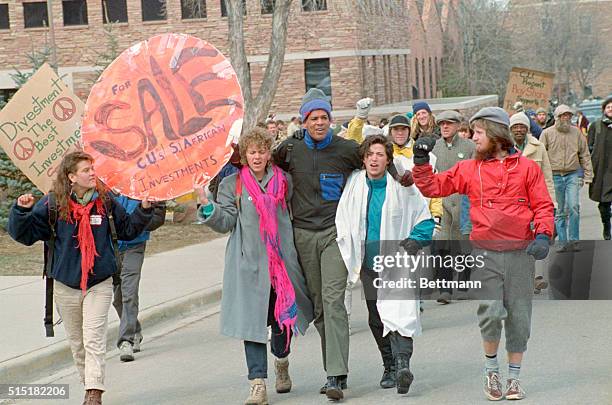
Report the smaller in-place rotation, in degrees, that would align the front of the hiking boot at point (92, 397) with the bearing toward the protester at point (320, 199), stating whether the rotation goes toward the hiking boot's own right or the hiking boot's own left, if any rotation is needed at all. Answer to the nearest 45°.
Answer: approximately 90° to the hiking boot's own left

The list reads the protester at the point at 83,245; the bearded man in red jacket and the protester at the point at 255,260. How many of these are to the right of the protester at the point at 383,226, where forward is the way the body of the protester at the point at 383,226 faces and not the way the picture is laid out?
2

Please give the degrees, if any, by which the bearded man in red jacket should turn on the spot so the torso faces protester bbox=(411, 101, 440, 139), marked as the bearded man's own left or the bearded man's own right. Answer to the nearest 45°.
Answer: approximately 180°

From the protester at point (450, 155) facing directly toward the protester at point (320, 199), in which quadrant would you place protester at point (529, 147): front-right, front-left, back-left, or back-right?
back-left

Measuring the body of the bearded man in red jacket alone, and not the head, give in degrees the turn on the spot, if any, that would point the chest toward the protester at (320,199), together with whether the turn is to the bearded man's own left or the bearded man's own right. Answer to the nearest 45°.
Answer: approximately 90° to the bearded man's own right

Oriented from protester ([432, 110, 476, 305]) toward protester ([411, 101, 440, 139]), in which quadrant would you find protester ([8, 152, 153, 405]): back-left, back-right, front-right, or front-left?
back-left

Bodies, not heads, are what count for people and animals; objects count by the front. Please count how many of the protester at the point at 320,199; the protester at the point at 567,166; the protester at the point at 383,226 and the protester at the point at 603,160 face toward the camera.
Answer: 4

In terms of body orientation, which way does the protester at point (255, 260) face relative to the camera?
toward the camera

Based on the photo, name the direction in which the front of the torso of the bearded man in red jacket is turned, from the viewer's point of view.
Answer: toward the camera

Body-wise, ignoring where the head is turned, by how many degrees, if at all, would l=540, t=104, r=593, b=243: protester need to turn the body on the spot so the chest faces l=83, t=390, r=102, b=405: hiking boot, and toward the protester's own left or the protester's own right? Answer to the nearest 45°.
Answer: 0° — they already face it

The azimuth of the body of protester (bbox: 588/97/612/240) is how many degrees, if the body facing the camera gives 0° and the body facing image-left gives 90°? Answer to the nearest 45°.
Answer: approximately 0°

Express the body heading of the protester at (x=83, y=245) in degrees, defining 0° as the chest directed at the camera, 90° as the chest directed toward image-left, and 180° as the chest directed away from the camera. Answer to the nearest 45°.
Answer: approximately 0°

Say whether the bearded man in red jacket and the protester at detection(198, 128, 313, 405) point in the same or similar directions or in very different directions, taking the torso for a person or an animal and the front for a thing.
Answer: same or similar directions

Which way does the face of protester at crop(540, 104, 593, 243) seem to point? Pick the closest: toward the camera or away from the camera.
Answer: toward the camera
